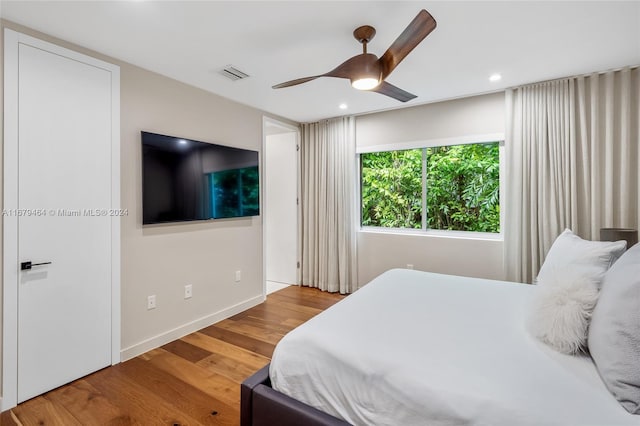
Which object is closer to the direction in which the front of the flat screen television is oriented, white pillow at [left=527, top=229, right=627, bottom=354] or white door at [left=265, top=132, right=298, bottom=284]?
the white pillow

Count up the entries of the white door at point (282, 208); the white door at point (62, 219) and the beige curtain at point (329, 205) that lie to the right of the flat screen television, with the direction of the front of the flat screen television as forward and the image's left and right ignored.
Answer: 1

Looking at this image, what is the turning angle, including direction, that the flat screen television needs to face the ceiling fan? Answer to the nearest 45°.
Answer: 0° — it already faces it

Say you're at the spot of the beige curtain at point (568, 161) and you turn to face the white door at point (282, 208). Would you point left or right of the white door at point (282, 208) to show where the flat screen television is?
left

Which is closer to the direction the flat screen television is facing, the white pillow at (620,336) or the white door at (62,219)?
the white pillow

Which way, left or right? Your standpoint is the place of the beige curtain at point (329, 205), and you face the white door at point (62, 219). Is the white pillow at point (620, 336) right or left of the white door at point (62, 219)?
left

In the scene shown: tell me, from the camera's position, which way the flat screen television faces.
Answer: facing the viewer and to the right of the viewer

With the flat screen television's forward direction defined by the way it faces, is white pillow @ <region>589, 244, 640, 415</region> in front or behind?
in front

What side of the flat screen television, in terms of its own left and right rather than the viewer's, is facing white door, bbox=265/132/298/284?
left

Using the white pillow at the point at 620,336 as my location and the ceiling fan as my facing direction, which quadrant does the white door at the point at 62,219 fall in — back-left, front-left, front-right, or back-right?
front-left

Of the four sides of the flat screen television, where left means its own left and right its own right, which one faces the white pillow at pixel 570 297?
front

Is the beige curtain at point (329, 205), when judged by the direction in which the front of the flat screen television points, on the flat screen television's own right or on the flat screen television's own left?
on the flat screen television's own left

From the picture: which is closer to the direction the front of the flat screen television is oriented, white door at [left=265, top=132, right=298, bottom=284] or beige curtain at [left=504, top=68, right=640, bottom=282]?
the beige curtain
